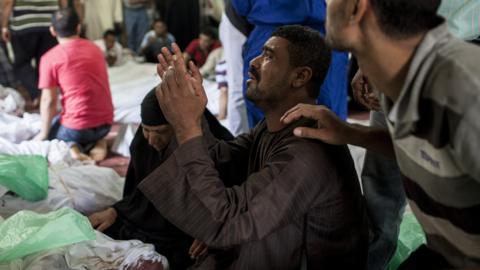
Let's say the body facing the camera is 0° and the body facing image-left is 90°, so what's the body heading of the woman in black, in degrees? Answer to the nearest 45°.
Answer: approximately 45°

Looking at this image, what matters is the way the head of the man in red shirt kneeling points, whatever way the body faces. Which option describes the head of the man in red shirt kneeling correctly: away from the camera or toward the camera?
away from the camera

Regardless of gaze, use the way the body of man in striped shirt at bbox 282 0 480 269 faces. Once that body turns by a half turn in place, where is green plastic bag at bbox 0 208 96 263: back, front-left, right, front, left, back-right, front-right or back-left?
back

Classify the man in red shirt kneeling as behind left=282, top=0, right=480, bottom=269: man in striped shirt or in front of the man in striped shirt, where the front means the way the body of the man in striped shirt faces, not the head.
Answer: in front

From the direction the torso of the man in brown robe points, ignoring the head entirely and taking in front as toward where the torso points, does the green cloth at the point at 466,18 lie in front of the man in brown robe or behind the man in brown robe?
behind

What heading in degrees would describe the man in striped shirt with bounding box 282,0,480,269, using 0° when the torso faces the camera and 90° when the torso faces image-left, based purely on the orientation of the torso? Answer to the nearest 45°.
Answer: approximately 90°

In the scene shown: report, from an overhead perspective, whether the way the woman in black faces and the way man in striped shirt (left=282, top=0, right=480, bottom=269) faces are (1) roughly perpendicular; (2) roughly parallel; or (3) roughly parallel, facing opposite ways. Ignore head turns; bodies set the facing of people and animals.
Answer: roughly perpendicular

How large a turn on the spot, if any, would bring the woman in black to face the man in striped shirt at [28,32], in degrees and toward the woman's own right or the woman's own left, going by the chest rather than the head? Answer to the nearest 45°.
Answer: approximately 135° to the woman's own right

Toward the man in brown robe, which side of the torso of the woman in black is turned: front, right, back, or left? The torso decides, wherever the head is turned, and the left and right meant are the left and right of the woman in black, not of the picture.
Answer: left

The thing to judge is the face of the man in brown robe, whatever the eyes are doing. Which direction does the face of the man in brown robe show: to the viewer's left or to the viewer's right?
to the viewer's left

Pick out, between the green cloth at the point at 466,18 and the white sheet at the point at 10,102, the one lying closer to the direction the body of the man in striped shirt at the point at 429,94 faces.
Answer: the white sheet
